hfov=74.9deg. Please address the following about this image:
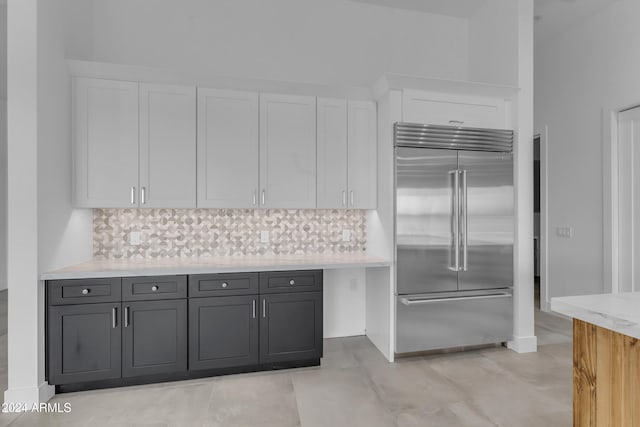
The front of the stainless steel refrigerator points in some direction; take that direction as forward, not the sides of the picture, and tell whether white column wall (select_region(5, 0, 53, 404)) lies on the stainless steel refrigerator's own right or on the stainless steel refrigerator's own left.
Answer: on the stainless steel refrigerator's own right

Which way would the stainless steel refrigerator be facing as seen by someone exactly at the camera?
facing the viewer and to the right of the viewer

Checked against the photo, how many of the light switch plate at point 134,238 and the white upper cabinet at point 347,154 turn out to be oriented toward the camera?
2

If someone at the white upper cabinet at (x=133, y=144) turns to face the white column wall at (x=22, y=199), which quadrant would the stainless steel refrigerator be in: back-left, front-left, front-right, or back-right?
back-left

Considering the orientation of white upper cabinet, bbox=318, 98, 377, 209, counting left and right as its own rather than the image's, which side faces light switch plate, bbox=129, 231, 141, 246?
right

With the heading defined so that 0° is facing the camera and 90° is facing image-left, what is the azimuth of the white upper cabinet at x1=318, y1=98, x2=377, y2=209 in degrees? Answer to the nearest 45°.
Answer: approximately 0°

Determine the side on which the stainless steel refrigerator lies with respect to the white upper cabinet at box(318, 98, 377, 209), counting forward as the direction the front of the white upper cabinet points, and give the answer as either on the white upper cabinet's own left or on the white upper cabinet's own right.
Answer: on the white upper cabinet's own left

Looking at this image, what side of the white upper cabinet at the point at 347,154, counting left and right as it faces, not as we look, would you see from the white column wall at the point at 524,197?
left

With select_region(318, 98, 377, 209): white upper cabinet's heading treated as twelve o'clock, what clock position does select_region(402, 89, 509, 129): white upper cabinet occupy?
select_region(402, 89, 509, 129): white upper cabinet is roughly at 9 o'clock from select_region(318, 98, 377, 209): white upper cabinet.

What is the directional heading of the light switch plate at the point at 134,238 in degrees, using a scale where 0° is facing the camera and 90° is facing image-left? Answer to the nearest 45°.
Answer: approximately 0°

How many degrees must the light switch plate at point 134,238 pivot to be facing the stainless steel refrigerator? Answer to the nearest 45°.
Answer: approximately 45° to its left
